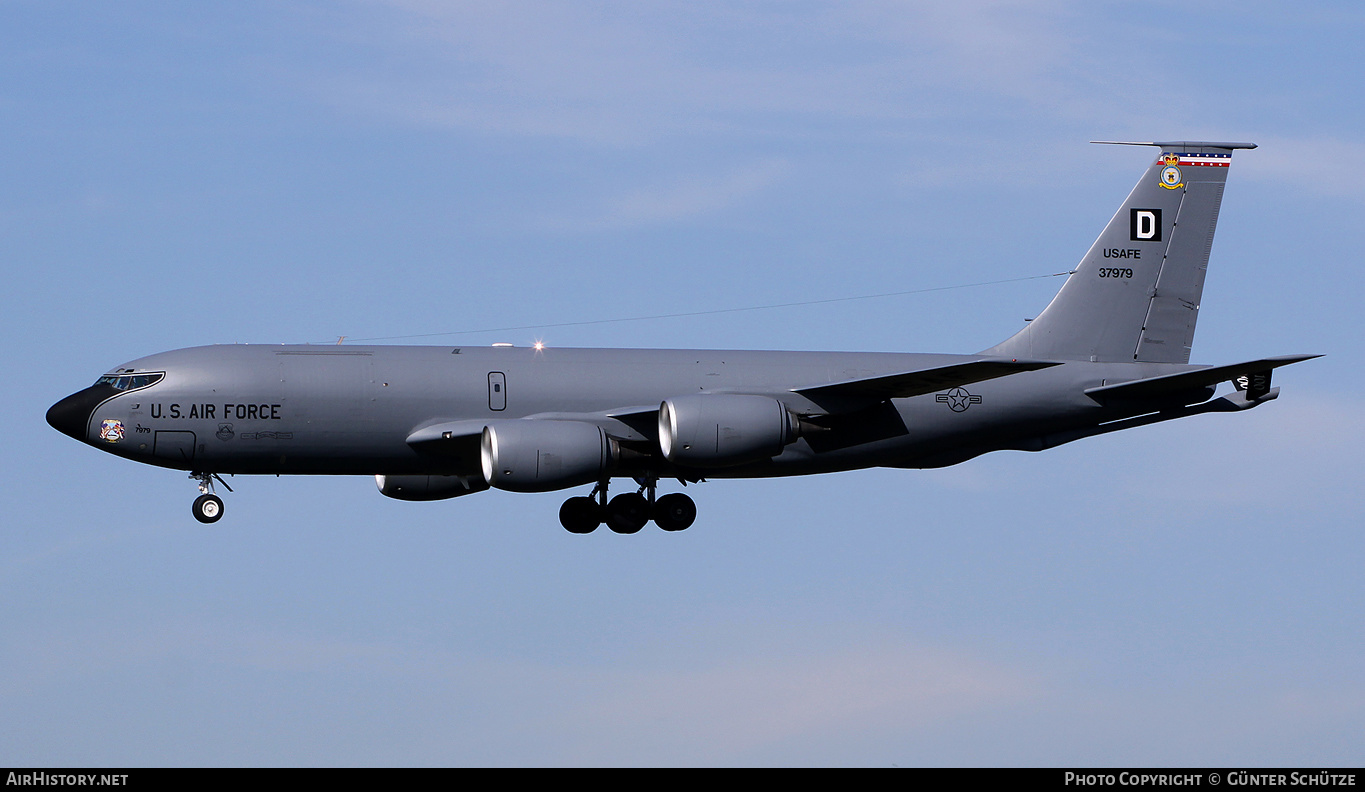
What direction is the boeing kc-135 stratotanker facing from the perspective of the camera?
to the viewer's left
